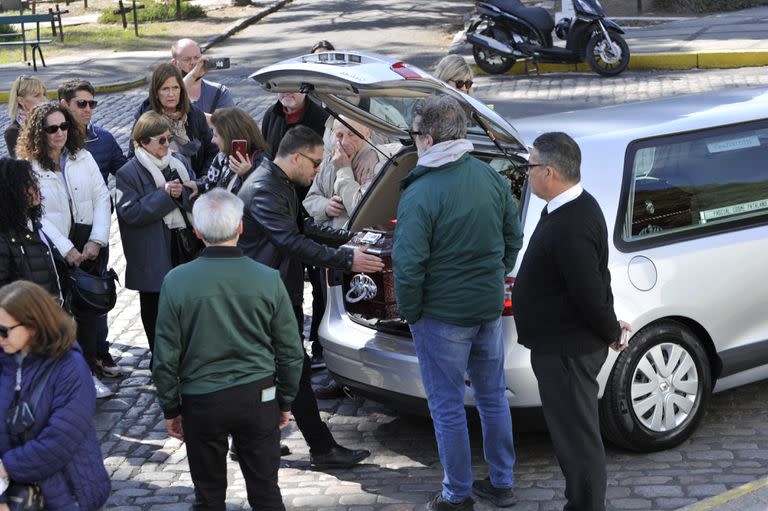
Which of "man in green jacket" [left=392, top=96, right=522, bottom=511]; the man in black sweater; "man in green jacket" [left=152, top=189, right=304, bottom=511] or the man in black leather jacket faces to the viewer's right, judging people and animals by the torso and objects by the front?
the man in black leather jacket

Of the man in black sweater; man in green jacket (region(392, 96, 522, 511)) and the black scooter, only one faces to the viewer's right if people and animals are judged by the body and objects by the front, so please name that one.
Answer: the black scooter

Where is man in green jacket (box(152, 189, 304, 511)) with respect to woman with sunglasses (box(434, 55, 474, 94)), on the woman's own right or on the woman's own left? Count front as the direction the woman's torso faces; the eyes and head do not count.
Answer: on the woman's own right

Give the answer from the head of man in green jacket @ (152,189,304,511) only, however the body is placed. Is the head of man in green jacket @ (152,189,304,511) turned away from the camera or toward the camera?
away from the camera

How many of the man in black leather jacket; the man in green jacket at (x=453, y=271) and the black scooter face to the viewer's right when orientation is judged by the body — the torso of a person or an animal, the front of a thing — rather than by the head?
2

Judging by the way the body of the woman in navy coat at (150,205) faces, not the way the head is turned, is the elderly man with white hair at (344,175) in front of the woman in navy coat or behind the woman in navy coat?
in front

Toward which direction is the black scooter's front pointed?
to the viewer's right

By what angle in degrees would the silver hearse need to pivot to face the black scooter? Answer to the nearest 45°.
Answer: approximately 45° to its left

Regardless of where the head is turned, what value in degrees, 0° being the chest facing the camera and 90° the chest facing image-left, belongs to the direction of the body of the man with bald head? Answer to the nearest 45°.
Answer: approximately 315°

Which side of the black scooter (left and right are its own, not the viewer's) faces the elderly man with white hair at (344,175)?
right

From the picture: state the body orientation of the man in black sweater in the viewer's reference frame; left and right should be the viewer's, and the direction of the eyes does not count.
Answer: facing to the left of the viewer

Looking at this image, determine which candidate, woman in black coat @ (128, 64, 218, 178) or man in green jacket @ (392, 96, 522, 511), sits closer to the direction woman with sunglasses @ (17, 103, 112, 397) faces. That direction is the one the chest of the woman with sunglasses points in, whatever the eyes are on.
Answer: the man in green jacket

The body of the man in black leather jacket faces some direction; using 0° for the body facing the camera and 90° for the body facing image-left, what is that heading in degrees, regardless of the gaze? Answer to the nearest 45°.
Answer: approximately 270°

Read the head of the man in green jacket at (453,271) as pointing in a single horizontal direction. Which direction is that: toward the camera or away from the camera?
away from the camera
